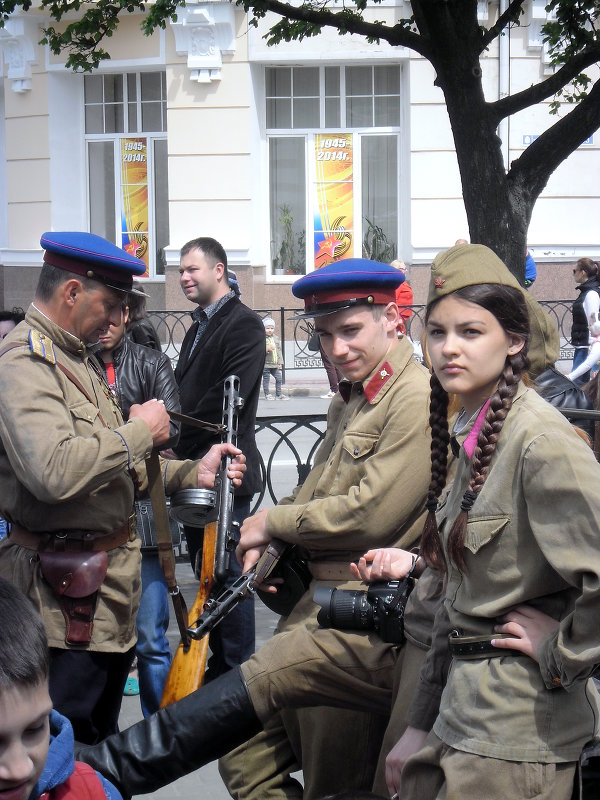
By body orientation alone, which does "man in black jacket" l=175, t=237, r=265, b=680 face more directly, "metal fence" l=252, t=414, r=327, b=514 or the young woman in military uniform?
the young woman in military uniform

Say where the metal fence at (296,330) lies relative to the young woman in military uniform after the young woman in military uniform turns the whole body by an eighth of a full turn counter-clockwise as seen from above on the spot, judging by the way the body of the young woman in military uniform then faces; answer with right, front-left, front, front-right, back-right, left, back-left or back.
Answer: back

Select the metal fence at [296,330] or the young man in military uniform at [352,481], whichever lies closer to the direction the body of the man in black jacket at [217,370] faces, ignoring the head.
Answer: the young man in military uniform

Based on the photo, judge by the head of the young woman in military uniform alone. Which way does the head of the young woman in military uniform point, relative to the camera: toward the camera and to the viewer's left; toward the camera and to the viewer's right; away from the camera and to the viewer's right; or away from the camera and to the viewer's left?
toward the camera and to the viewer's left

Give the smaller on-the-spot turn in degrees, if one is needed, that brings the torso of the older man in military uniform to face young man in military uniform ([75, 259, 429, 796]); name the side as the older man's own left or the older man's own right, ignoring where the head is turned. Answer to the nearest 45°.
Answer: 0° — they already face them

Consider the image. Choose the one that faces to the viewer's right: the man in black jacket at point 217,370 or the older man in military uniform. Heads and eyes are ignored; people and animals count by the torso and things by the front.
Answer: the older man in military uniform

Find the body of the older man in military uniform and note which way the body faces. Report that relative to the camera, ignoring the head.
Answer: to the viewer's right

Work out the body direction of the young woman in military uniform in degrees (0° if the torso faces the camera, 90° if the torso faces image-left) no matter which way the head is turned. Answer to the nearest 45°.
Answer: approximately 45°

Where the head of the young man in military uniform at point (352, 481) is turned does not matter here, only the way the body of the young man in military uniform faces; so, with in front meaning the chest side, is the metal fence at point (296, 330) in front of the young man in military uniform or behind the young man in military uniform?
behind

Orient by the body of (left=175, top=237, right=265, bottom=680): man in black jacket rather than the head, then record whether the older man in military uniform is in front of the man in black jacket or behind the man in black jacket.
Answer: in front

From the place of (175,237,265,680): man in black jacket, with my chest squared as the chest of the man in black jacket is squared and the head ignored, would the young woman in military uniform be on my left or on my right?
on my left

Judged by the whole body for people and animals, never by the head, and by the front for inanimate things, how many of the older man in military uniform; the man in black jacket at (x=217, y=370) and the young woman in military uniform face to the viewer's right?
1

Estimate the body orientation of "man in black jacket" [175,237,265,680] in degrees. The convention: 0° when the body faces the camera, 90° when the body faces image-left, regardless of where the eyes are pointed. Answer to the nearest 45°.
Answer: approximately 45°
